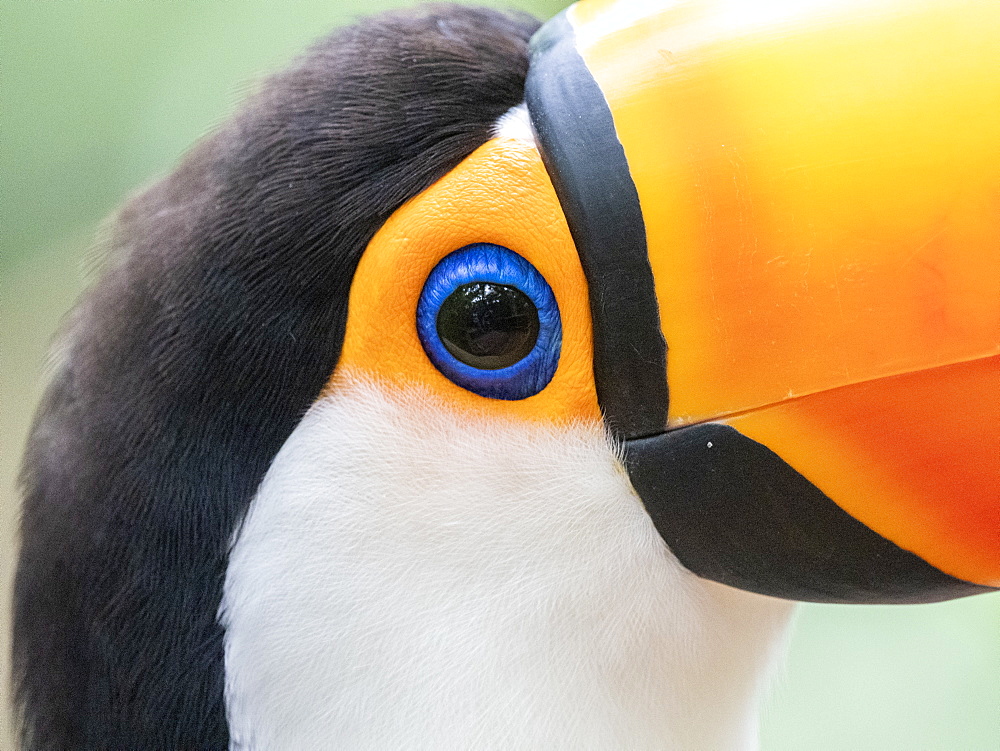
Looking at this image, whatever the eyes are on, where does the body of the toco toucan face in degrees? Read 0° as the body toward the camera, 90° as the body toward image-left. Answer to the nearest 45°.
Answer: approximately 270°
